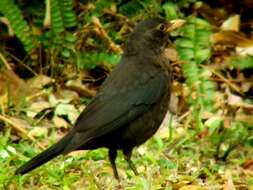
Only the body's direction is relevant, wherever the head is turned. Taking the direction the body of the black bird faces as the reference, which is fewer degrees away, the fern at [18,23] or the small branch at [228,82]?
the small branch

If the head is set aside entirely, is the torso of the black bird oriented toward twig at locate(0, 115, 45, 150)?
no

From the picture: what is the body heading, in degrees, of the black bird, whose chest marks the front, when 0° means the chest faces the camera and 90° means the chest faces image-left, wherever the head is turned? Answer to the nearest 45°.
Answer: approximately 270°

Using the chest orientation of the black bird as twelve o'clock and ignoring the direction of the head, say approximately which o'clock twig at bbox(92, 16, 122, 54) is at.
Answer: The twig is roughly at 9 o'clock from the black bird.

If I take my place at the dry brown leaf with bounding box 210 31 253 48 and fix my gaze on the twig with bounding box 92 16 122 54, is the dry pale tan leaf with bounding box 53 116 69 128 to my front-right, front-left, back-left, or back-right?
front-left

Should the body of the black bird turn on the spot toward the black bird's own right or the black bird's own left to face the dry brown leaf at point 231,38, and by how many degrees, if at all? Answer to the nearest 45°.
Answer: approximately 45° to the black bird's own left

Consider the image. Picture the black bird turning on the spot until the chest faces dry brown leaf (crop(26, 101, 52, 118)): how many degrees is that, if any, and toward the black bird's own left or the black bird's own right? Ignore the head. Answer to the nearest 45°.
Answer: approximately 135° to the black bird's own left

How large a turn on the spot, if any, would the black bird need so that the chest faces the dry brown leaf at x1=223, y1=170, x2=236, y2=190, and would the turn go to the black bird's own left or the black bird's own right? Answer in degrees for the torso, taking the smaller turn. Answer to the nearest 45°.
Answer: approximately 45° to the black bird's own right

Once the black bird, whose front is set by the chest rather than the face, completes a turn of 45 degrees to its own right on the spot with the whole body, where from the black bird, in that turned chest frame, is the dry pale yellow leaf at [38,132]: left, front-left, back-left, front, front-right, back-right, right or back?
back

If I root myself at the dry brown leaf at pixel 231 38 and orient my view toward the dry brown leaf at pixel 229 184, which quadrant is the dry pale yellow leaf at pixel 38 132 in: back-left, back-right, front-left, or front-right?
front-right

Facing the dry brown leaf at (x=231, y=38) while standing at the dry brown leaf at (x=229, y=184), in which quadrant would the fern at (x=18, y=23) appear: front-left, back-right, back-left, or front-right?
front-left
